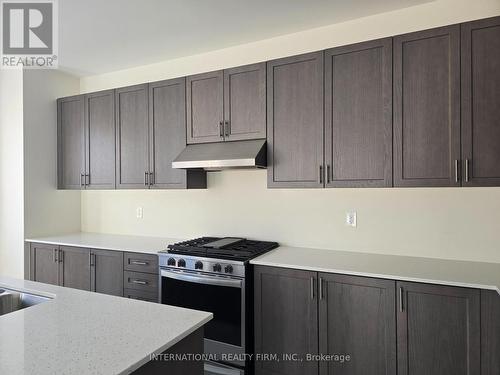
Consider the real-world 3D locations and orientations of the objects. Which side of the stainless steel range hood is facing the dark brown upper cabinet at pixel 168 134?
right

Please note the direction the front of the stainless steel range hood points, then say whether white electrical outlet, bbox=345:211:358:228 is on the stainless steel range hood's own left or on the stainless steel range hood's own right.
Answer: on the stainless steel range hood's own left

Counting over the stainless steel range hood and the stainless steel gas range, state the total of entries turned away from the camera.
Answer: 0

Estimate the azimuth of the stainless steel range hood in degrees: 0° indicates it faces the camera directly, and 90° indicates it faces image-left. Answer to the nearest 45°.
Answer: approximately 45°

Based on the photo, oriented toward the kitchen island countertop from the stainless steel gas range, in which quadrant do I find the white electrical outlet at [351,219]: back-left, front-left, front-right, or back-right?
back-left

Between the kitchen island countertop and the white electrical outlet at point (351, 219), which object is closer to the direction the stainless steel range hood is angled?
the kitchen island countertop

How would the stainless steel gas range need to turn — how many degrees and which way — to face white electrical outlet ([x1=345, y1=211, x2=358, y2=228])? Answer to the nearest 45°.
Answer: approximately 135° to its left
